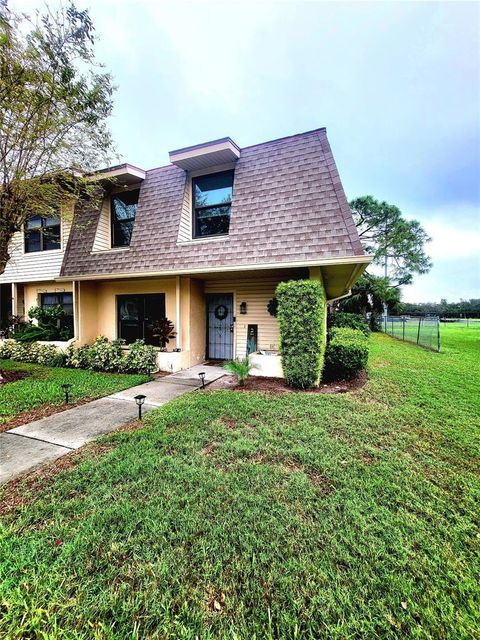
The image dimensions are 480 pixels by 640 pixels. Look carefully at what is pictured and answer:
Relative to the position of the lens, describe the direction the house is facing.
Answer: facing the viewer and to the left of the viewer

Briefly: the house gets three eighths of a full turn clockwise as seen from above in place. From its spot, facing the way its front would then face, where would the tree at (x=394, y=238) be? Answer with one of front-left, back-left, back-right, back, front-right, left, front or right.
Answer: front-right

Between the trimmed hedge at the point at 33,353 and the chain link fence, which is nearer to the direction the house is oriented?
the trimmed hedge

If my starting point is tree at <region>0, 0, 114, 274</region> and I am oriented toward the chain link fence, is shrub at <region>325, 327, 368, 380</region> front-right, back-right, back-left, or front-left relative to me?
front-right

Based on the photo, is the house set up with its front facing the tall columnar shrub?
no

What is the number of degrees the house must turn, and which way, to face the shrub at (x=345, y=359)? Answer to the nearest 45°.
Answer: approximately 90° to its left

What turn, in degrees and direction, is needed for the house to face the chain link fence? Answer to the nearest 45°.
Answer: approximately 135° to its left

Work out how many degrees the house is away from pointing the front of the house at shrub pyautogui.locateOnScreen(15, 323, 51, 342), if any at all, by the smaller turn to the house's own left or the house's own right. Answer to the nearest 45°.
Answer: approximately 90° to the house's own right

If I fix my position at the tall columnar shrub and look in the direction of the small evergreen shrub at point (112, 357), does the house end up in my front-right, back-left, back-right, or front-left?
front-right

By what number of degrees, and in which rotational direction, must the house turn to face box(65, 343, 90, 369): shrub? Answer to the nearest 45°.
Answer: approximately 45° to its right
